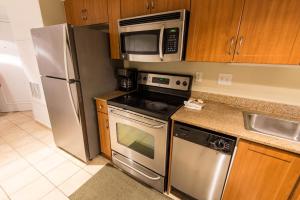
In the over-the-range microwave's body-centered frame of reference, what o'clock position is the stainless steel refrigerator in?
The stainless steel refrigerator is roughly at 2 o'clock from the over-the-range microwave.

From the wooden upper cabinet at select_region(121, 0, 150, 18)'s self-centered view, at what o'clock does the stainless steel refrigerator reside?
The stainless steel refrigerator is roughly at 2 o'clock from the wooden upper cabinet.

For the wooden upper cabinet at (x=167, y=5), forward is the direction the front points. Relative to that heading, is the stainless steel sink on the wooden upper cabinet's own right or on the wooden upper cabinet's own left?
on the wooden upper cabinet's own left

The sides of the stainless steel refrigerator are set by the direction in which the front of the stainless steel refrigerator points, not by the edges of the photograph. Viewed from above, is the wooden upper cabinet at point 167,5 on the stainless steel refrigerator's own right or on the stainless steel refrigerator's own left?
on the stainless steel refrigerator's own left

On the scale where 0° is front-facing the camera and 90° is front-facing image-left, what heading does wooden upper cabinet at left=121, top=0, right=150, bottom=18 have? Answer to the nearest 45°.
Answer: approximately 45°

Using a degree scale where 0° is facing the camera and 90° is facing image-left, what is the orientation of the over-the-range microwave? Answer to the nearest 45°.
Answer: approximately 45°

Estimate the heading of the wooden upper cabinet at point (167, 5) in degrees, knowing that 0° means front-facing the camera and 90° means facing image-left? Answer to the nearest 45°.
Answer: approximately 45°

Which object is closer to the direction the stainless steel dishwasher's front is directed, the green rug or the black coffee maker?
the green rug

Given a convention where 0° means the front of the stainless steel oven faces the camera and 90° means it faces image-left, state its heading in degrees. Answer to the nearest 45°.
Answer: approximately 45°

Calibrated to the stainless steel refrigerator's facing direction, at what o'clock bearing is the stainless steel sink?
The stainless steel sink is roughly at 9 o'clock from the stainless steel refrigerator.

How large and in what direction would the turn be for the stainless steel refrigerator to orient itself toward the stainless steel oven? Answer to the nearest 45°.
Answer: approximately 90° to its left

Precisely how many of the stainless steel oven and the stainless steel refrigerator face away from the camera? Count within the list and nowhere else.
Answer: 0
